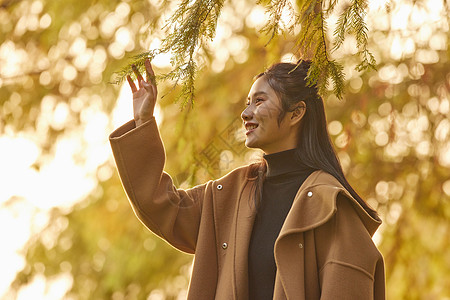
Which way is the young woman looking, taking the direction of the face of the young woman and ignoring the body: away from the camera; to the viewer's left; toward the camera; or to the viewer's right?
to the viewer's left

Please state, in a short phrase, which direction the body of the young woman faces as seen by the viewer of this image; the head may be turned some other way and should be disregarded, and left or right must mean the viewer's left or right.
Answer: facing the viewer and to the left of the viewer
